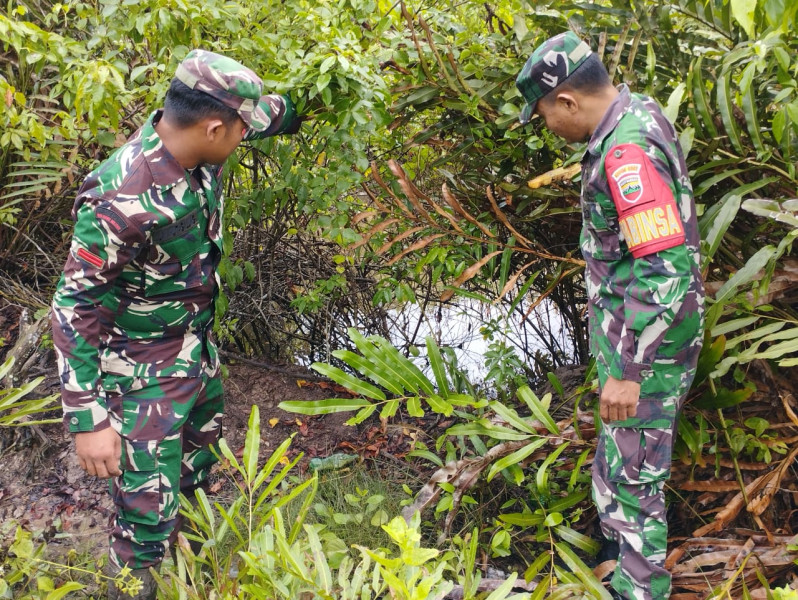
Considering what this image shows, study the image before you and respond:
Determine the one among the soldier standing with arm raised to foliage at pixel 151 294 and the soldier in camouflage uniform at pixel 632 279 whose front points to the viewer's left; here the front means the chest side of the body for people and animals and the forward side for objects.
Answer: the soldier in camouflage uniform

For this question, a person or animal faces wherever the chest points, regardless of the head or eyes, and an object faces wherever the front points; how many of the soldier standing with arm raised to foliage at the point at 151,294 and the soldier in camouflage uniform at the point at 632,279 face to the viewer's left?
1

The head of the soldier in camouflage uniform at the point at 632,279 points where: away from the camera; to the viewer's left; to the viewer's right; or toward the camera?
to the viewer's left

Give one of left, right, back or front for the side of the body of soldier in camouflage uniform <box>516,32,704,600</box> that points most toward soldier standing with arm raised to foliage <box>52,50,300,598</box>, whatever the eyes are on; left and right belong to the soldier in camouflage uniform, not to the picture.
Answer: front

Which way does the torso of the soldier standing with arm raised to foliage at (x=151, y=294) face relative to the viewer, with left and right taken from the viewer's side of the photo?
facing the viewer and to the right of the viewer

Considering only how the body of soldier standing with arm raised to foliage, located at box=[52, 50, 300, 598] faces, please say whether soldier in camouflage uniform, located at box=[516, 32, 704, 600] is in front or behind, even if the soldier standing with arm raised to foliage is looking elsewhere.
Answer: in front

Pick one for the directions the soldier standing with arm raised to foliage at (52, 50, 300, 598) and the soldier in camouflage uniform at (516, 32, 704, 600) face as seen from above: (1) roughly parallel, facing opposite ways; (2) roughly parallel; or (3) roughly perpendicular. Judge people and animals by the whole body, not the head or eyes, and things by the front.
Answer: roughly parallel, facing opposite ways

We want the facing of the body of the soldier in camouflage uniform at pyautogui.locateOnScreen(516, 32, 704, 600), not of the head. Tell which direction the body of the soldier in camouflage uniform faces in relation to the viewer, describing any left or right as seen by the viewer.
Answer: facing to the left of the viewer
